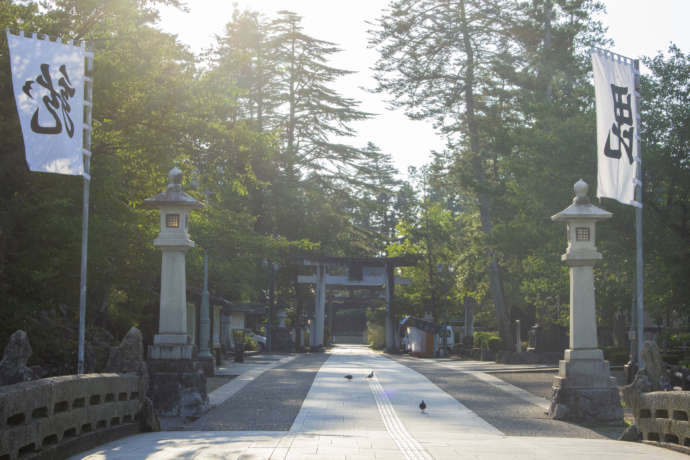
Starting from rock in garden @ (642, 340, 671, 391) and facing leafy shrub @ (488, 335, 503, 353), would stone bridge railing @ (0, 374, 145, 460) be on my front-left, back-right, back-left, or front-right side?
back-left

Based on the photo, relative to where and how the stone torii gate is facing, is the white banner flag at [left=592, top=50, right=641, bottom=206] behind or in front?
in front

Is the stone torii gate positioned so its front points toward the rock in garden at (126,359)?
yes

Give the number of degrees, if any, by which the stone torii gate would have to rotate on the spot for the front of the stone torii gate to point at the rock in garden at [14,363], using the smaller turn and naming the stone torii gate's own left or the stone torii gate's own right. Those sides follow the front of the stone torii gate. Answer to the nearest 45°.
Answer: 0° — it already faces it

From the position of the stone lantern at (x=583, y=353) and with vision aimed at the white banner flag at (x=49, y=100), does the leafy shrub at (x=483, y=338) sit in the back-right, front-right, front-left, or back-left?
back-right

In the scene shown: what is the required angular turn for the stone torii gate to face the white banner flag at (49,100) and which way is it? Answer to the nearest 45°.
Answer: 0° — it already faces it

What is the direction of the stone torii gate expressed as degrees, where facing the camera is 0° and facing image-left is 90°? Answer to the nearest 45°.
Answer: approximately 0°

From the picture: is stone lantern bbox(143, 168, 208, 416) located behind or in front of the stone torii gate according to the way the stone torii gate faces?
in front
